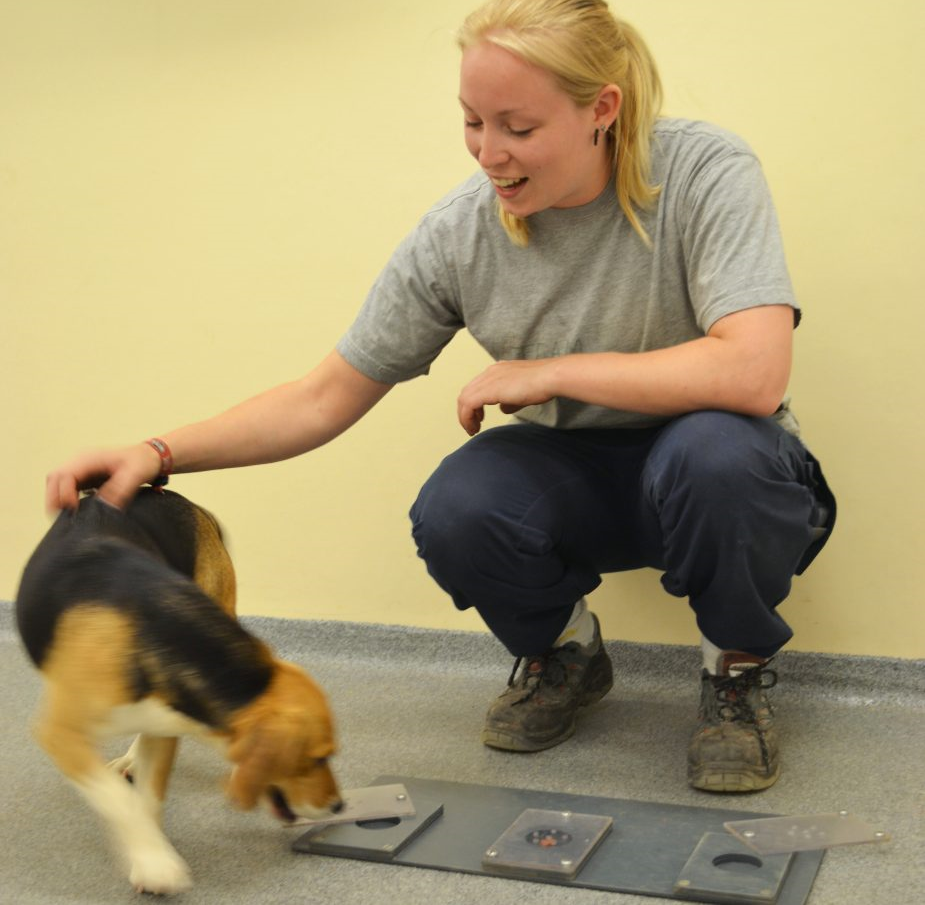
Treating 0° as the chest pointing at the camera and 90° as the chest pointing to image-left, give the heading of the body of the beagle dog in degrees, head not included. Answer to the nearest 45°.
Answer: approximately 315°

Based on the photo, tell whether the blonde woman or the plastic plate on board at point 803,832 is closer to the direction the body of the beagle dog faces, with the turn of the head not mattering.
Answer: the plastic plate on board
